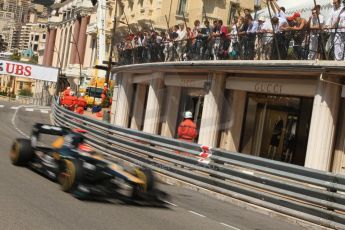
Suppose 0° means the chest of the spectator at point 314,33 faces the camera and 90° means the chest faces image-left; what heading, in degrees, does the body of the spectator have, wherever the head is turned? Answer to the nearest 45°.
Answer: approximately 45°

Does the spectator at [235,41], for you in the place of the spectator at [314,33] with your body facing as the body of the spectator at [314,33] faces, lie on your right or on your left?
on your right

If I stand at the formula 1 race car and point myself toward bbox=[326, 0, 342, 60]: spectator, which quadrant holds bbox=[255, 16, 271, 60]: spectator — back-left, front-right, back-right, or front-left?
front-left

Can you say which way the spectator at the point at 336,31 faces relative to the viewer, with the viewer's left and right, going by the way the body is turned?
facing the viewer and to the left of the viewer

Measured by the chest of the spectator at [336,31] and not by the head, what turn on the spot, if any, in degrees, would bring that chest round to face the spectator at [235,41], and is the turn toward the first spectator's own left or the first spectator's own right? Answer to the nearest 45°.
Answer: approximately 90° to the first spectator's own right

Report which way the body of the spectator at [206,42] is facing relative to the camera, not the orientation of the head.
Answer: toward the camera

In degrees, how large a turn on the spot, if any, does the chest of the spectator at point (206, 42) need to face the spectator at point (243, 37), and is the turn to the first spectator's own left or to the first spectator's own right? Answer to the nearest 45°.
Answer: approximately 45° to the first spectator's own left

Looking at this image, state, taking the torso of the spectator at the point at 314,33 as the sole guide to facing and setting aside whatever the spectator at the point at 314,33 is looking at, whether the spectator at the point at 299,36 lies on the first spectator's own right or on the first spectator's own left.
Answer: on the first spectator's own right

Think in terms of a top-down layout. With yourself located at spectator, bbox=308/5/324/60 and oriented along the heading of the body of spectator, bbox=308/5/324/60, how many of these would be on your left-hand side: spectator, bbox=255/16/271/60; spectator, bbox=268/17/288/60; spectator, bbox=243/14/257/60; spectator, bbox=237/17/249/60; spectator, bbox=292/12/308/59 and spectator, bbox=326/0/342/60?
1

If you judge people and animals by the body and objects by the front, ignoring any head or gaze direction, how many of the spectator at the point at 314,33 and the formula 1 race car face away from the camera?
0
